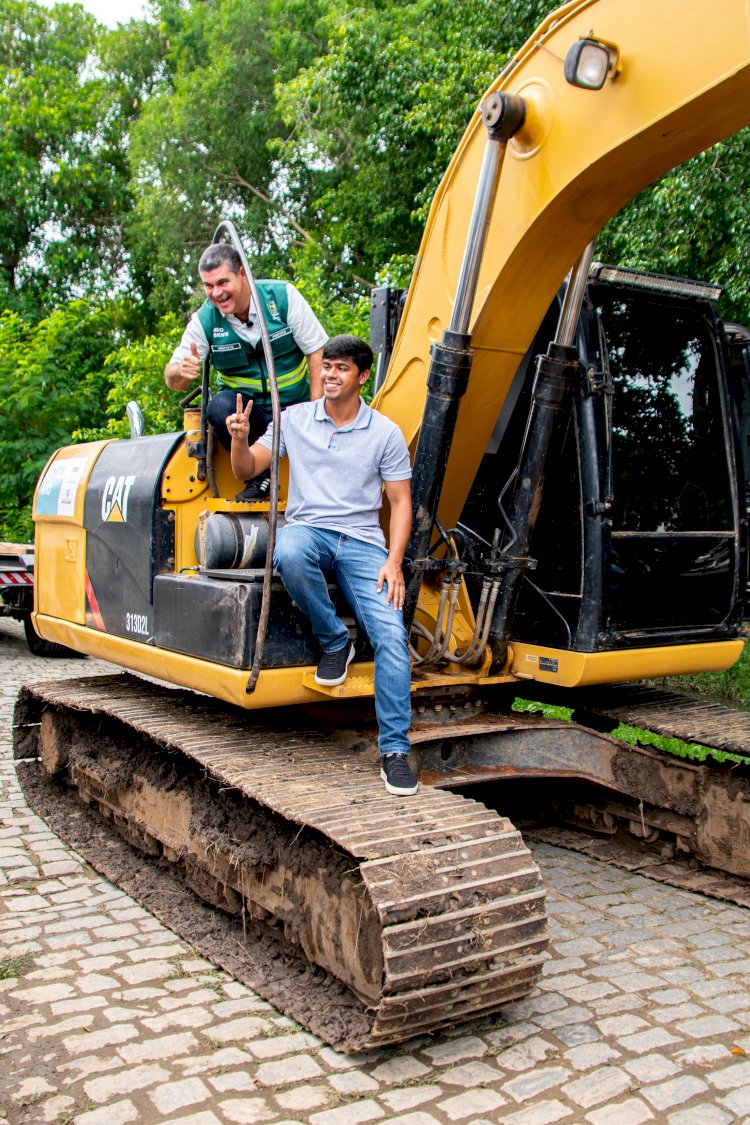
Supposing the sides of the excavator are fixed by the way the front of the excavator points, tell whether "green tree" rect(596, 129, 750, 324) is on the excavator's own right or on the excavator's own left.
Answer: on the excavator's own left

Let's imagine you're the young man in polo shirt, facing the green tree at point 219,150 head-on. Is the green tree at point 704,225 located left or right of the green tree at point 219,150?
right

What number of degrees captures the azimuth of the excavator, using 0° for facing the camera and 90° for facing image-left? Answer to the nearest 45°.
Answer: approximately 315°

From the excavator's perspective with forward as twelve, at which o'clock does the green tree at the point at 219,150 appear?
The green tree is roughly at 7 o'clock from the excavator.

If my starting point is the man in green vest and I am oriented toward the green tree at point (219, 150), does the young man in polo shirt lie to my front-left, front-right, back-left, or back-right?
back-right
